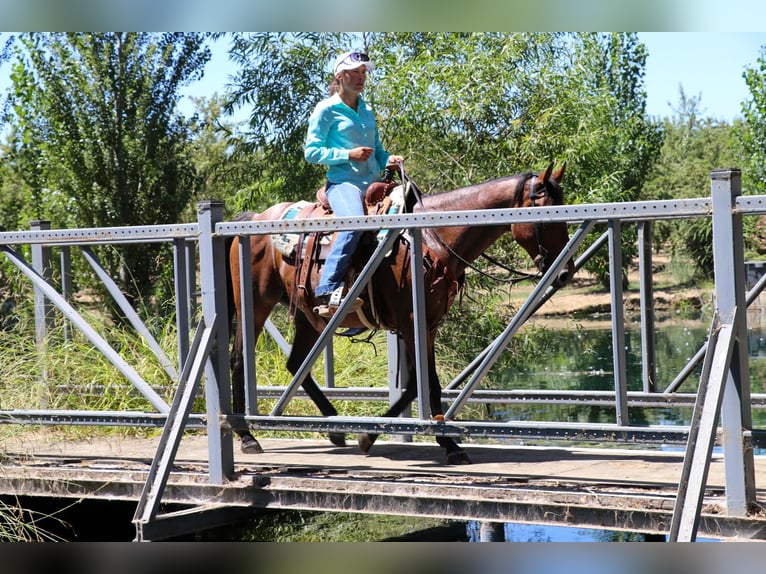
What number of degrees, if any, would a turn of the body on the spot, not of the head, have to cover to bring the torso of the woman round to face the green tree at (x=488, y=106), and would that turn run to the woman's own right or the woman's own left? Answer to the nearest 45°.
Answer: approximately 135° to the woman's own left

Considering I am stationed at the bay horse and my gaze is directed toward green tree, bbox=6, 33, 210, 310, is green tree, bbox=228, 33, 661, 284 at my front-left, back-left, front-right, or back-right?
front-right

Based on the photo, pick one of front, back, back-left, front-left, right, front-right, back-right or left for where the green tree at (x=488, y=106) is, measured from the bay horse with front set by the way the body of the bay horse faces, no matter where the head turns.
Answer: left

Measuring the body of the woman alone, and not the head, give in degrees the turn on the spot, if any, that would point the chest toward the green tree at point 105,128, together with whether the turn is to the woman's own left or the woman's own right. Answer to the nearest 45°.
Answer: approximately 135° to the woman's own left

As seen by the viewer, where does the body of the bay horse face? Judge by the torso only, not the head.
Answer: to the viewer's right

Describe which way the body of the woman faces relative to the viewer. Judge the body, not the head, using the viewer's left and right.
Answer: facing the viewer and to the right of the viewer
